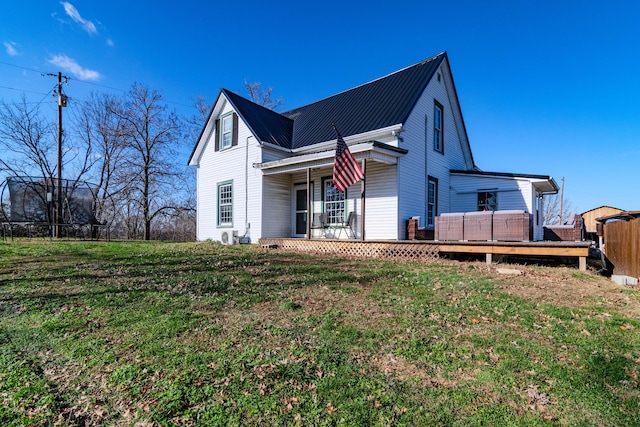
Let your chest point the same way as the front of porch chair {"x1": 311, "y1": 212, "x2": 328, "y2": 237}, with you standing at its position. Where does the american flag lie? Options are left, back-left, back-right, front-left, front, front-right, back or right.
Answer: front-left

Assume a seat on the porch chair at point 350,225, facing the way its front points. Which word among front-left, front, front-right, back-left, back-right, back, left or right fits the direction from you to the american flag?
front-left

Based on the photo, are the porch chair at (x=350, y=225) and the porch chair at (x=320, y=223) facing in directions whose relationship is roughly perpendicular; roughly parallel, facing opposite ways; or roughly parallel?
roughly parallel

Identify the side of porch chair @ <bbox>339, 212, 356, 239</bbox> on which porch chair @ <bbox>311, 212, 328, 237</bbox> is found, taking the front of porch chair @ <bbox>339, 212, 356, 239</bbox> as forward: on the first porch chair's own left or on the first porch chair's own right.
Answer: on the first porch chair's own right

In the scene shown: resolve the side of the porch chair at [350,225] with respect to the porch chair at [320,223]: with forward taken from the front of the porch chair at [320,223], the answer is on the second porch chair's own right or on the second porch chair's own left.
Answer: on the second porch chair's own left

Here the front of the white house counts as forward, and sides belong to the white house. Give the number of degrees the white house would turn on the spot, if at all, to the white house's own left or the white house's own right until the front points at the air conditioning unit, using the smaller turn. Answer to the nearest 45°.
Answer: approximately 45° to the white house's own right

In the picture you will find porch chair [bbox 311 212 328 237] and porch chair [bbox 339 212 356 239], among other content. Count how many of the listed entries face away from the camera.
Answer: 0

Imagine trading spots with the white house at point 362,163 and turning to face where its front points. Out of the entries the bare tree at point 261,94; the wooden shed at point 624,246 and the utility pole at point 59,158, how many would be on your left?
1

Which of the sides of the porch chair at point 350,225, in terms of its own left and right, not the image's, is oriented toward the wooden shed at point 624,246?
left

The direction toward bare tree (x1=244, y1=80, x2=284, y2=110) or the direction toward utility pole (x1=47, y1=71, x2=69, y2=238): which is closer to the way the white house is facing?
the utility pole

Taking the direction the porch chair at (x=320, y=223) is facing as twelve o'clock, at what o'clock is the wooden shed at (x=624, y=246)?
The wooden shed is roughly at 9 o'clock from the porch chair.

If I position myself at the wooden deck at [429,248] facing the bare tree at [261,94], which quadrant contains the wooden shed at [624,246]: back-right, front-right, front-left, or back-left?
back-right

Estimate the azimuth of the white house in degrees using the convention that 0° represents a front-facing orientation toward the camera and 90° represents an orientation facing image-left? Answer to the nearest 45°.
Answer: approximately 45°
